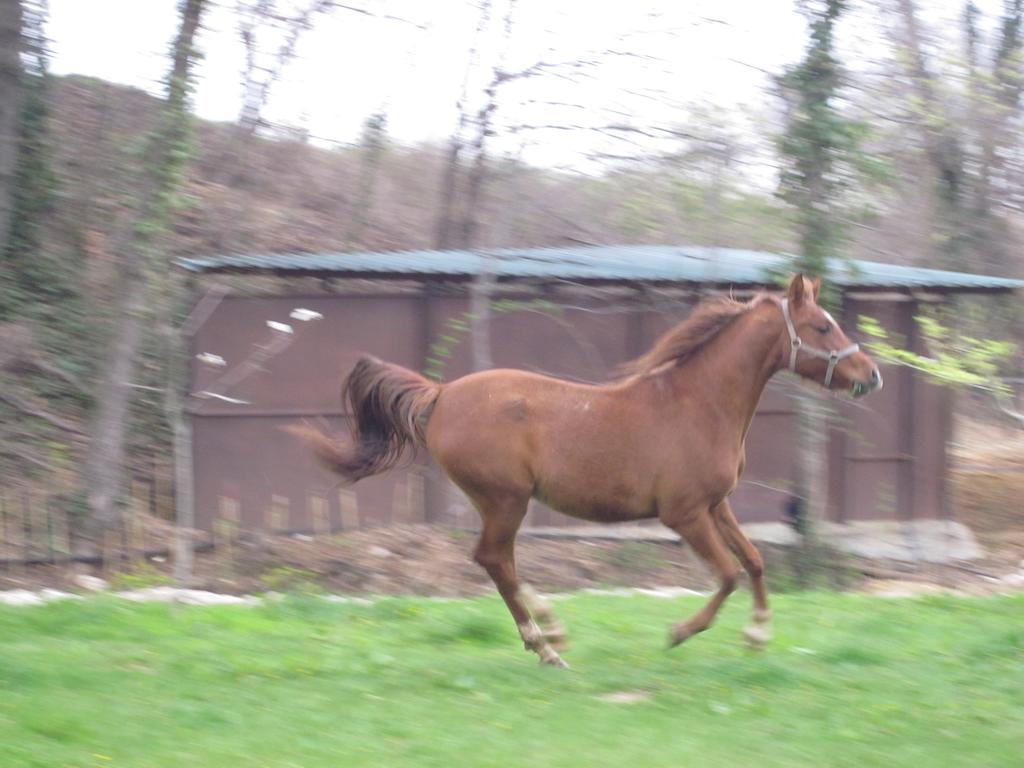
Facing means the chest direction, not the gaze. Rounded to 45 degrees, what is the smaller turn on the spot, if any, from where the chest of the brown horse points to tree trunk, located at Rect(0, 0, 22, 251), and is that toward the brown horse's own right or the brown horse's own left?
approximately 135° to the brown horse's own left

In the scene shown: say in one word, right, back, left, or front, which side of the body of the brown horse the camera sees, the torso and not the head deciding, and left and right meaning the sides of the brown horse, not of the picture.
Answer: right

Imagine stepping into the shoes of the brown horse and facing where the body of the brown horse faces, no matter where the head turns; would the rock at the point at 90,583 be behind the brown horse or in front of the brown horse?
behind

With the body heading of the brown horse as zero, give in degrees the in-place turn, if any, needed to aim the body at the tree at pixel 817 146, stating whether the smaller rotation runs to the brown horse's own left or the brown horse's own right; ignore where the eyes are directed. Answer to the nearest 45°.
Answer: approximately 90° to the brown horse's own left

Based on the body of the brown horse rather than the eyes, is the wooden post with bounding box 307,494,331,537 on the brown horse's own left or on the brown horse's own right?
on the brown horse's own left

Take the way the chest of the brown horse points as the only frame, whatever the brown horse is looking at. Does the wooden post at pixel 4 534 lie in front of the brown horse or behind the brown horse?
behind

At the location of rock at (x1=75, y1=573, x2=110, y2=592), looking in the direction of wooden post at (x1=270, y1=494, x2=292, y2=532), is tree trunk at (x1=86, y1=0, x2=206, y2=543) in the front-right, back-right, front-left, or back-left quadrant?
front-left
